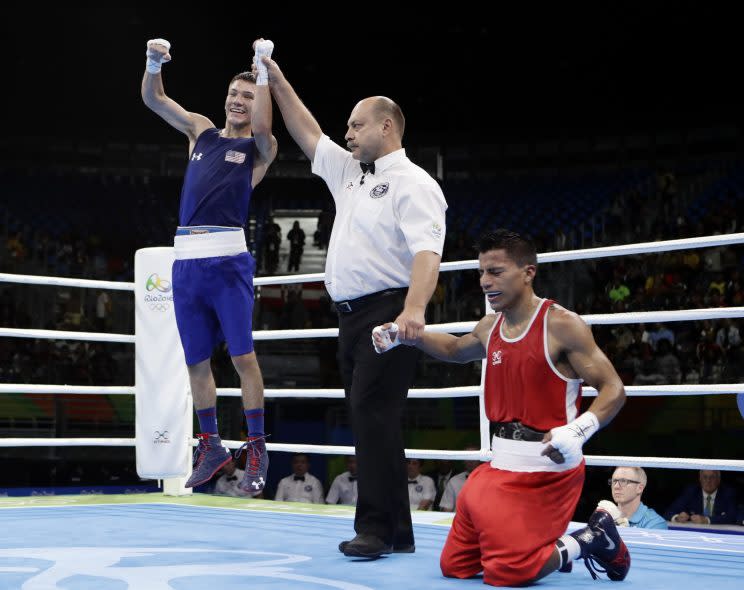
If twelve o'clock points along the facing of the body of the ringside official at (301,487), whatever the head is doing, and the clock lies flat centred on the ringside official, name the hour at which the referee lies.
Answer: The referee is roughly at 12 o'clock from the ringside official.

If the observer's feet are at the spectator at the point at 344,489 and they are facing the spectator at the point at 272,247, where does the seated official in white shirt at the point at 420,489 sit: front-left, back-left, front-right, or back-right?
back-right

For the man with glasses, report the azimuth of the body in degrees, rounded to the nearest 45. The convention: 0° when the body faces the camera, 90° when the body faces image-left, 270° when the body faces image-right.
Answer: approximately 45°

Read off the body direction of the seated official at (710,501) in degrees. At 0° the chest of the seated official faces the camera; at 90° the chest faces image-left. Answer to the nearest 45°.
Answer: approximately 0°

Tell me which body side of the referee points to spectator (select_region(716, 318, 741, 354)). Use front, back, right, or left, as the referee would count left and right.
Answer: back

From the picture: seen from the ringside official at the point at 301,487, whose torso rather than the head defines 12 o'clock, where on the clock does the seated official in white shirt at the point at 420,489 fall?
the seated official in white shirt at the point at 420,489 is roughly at 10 o'clock from the ringside official at the point at 301,487.

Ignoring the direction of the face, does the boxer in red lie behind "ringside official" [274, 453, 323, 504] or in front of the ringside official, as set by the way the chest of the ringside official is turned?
in front

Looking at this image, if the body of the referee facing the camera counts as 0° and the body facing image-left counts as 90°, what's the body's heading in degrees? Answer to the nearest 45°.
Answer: approximately 45°

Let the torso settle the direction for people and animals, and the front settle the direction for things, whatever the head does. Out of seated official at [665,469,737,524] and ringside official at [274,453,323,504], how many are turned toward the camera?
2

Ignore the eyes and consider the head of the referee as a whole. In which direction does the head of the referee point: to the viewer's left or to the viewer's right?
to the viewer's left

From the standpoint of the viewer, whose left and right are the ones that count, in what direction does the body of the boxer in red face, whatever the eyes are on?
facing the viewer and to the left of the viewer

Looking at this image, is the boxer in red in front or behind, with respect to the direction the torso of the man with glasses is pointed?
in front
